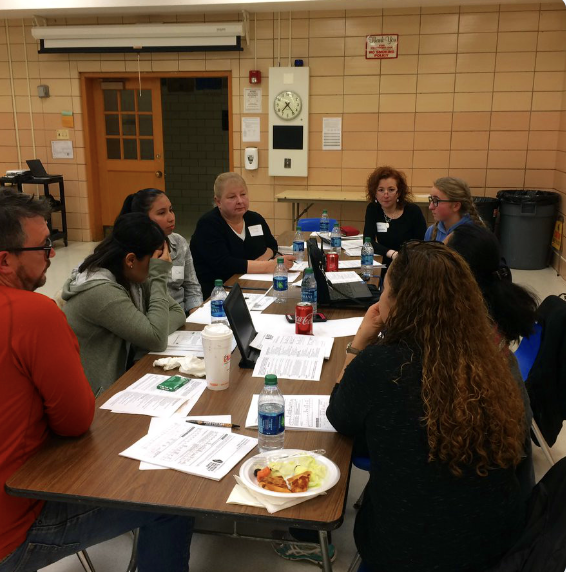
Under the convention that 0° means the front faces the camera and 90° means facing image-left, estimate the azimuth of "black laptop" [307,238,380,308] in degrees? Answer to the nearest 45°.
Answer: approximately 270°

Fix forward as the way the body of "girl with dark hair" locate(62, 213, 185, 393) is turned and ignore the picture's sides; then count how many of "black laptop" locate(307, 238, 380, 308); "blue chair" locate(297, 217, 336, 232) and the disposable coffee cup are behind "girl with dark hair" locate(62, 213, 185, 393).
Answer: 0

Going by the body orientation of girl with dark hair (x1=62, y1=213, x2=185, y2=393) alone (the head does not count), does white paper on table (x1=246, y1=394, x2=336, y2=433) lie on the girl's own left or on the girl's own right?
on the girl's own right

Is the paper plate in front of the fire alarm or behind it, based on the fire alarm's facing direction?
in front

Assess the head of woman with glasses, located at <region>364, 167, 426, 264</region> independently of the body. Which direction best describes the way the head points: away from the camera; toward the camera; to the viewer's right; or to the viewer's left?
toward the camera

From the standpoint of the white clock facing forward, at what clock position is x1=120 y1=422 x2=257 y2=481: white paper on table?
The white paper on table is roughly at 12 o'clock from the white clock.

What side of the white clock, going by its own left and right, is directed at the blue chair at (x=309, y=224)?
front

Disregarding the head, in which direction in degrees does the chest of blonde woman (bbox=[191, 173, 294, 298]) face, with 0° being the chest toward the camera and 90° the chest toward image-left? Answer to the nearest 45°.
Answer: approximately 315°

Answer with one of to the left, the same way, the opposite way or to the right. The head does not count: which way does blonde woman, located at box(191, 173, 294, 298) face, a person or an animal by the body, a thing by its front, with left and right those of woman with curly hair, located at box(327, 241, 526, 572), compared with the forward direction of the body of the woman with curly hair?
the opposite way

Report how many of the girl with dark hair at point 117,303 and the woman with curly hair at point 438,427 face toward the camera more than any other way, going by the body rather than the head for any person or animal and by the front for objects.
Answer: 0

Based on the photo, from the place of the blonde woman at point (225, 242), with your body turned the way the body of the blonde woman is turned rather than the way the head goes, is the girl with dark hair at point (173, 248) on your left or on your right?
on your right

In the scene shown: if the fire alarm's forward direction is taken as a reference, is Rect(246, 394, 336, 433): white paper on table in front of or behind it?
in front

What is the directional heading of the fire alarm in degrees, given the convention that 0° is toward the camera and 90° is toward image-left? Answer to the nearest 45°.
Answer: approximately 0°

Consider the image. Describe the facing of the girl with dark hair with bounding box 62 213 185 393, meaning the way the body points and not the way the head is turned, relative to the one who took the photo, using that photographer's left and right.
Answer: facing to the right of the viewer

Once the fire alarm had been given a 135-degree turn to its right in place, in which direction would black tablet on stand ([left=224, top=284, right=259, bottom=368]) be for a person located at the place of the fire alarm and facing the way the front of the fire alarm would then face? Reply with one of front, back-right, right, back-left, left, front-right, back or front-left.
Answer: back-left

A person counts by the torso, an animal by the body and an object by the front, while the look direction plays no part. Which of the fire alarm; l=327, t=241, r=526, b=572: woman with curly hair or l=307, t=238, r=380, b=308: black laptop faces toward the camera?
the fire alarm

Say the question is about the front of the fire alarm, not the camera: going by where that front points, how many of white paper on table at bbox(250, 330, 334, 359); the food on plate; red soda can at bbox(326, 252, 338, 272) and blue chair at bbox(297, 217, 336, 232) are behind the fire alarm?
0

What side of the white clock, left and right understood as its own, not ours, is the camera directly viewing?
front

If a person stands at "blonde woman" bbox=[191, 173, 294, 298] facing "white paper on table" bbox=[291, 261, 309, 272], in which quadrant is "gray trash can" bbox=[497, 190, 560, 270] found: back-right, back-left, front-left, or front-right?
front-left
